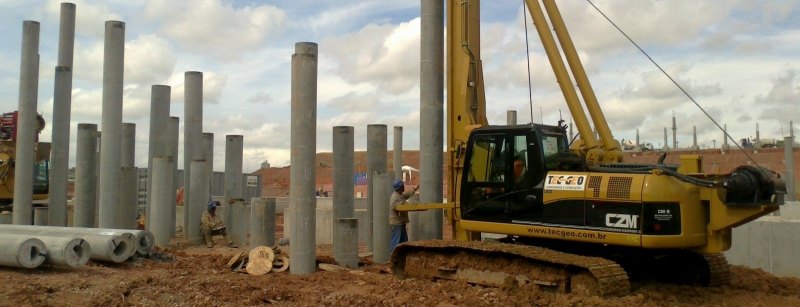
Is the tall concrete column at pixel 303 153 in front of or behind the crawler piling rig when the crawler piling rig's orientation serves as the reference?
in front

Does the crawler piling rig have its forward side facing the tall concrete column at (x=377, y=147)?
yes

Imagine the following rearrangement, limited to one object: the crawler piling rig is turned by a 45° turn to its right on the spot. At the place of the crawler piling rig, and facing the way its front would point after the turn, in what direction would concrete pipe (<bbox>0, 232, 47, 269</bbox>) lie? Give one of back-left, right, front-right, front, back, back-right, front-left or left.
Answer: left

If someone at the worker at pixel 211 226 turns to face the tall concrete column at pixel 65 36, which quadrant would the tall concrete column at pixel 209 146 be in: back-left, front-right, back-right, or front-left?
front-right

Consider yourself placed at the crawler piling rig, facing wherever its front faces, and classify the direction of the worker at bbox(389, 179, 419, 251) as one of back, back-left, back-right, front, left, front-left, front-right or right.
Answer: front

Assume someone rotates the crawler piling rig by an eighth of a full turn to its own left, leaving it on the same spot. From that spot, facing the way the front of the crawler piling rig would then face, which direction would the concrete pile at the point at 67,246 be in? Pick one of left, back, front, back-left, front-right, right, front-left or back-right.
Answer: front

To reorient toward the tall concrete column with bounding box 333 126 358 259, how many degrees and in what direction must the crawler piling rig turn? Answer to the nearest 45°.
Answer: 0° — it already faces it

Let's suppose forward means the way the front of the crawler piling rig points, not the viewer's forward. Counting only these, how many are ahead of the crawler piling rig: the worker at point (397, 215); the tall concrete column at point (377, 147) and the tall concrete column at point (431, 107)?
3

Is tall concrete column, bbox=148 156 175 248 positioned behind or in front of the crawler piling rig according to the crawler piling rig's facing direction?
in front

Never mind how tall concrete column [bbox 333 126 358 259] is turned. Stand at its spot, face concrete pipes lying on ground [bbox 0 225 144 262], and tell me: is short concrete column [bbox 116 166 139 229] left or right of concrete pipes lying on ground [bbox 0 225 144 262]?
right

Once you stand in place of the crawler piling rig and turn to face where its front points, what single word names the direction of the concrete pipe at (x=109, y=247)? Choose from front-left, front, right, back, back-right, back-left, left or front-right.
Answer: front-left

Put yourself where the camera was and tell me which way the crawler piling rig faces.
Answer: facing away from the viewer and to the left of the viewer

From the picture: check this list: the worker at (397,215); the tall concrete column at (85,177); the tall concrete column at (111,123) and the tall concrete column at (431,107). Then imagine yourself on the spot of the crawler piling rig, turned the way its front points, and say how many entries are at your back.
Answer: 0
